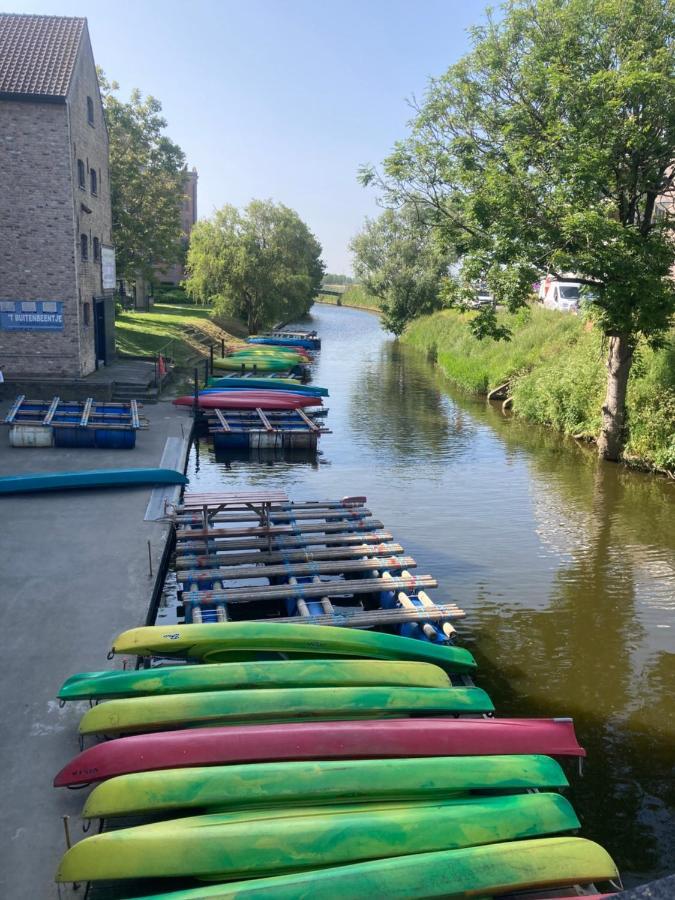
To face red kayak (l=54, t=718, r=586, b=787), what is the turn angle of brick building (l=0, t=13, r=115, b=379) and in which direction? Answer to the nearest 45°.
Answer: approximately 90° to its right

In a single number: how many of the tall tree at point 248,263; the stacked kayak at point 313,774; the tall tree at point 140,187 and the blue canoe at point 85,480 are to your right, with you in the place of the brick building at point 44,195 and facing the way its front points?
2

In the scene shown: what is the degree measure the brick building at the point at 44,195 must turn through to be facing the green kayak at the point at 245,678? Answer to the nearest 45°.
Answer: approximately 90° to its right

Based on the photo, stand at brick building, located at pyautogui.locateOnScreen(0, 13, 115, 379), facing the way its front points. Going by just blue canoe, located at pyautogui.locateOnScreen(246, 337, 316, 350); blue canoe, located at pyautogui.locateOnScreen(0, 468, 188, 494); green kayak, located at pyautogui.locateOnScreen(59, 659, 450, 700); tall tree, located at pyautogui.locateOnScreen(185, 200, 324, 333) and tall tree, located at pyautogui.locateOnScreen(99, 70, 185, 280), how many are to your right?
2

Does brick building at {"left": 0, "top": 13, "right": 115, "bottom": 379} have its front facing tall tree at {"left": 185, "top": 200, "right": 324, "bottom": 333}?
no

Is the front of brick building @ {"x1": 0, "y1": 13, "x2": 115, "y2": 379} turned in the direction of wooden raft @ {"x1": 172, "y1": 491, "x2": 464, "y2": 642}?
no

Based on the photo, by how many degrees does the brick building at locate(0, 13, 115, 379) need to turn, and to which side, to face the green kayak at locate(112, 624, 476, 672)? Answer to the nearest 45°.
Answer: approximately 90° to its right

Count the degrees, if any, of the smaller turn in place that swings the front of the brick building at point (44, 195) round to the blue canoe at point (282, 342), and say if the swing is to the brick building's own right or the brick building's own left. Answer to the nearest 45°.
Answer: approximately 45° to the brick building's own left

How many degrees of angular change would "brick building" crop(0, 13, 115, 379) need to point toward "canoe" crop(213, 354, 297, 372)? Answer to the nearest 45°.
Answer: approximately 45° to its left

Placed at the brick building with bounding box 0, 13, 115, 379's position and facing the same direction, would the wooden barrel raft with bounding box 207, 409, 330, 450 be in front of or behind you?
in front

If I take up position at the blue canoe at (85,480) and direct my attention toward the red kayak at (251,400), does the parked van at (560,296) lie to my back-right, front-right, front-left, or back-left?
front-right

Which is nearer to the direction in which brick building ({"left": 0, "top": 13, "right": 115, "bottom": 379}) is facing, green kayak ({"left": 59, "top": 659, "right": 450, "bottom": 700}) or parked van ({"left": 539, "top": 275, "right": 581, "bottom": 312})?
the parked van

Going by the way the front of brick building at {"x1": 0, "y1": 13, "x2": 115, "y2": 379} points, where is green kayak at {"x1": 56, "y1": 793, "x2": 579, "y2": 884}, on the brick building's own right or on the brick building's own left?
on the brick building's own right

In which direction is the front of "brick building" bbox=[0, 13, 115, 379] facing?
to the viewer's right

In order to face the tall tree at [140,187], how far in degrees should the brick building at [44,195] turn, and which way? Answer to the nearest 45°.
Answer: approximately 90° to its left

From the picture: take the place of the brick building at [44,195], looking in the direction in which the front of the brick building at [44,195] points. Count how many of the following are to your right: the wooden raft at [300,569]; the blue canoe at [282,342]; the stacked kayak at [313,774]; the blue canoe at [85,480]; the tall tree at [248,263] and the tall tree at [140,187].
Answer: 3
